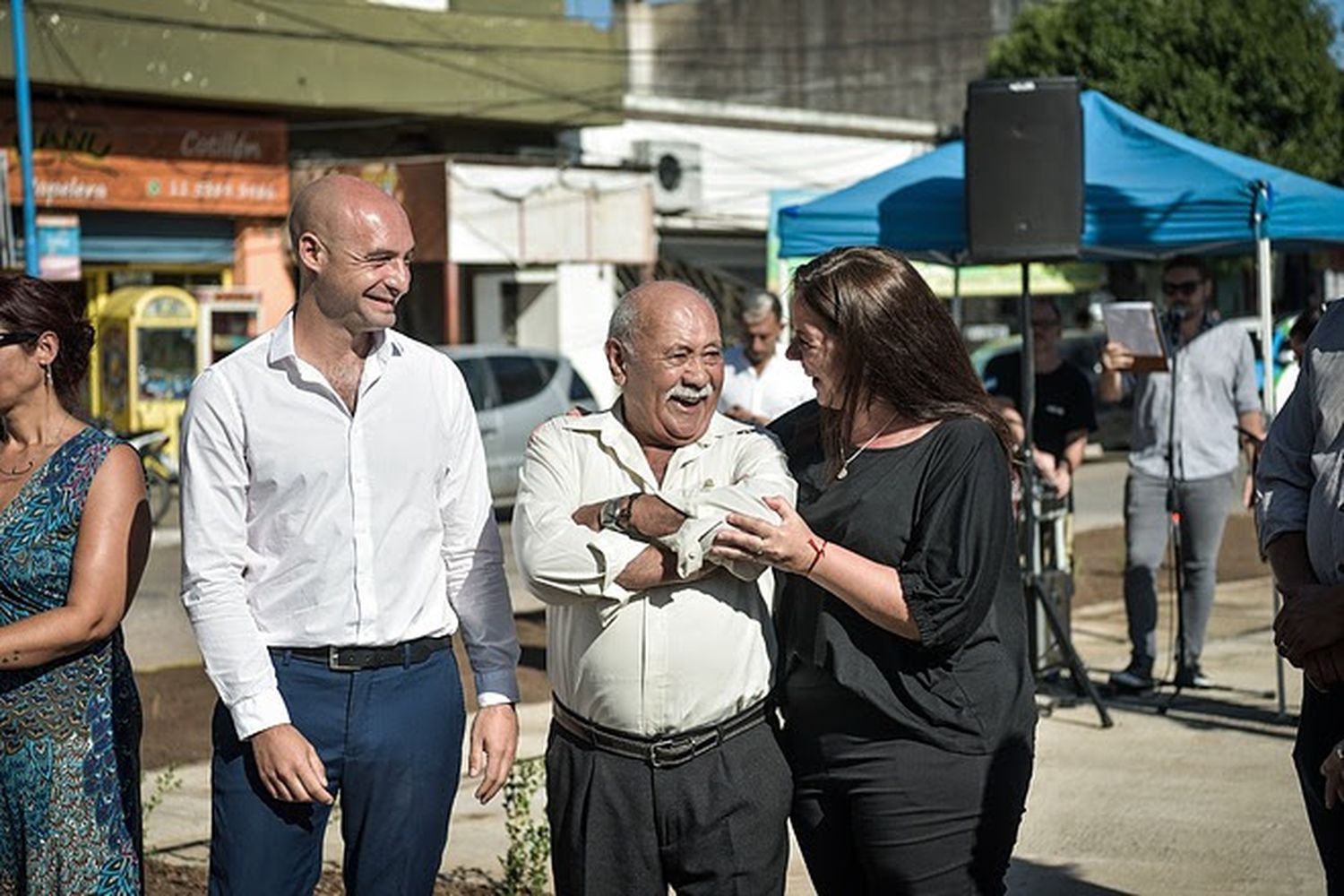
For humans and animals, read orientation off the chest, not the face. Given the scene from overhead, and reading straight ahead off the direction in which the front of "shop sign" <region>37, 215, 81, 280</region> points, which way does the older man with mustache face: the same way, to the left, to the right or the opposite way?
the same way

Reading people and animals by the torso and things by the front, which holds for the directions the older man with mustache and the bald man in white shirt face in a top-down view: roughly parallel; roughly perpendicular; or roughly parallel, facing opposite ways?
roughly parallel

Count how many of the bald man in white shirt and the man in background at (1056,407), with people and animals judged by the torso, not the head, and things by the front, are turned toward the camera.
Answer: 2

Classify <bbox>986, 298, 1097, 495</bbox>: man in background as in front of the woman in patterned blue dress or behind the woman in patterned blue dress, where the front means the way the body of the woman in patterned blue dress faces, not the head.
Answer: behind

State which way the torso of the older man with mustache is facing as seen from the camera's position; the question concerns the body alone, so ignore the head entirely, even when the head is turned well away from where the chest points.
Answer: toward the camera

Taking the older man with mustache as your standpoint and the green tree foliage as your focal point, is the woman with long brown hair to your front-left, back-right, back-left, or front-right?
front-right

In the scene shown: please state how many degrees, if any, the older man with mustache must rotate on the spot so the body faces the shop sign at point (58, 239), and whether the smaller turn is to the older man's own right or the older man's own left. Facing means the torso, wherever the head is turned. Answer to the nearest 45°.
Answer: approximately 180°

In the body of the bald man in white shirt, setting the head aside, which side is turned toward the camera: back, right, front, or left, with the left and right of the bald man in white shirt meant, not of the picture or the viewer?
front

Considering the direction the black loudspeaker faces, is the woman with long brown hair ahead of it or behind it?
ahead

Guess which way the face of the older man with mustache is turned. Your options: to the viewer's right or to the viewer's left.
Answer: to the viewer's right

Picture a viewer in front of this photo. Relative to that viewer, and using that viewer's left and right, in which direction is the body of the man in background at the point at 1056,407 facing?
facing the viewer

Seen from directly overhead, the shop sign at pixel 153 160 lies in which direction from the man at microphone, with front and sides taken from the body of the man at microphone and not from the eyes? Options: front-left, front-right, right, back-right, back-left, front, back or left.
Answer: right

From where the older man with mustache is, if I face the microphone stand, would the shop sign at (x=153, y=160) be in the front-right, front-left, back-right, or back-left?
front-left

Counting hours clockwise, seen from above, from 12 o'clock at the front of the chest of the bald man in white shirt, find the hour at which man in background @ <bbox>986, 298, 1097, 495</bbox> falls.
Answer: The man in background is roughly at 7 o'clock from the bald man in white shirt.

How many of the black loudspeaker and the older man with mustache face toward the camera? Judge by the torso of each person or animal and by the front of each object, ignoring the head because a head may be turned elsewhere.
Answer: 2

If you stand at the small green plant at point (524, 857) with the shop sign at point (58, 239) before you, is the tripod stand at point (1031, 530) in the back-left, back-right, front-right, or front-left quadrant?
front-right

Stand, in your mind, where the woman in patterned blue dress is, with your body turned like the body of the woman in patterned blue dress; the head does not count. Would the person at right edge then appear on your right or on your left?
on your left

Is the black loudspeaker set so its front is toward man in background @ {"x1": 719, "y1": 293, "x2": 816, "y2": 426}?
no

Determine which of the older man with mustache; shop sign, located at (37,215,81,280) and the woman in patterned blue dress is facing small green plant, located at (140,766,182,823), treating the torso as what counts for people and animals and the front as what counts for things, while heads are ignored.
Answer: the shop sign
